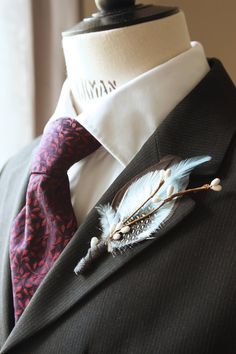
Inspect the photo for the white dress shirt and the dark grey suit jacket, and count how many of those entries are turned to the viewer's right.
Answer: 0

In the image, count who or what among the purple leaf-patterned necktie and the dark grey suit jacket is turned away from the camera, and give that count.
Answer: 0

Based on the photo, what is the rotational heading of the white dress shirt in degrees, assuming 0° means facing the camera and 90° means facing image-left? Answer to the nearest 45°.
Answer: approximately 45°

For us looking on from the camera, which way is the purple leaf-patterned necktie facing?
facing the viewer and to the left of the viewer

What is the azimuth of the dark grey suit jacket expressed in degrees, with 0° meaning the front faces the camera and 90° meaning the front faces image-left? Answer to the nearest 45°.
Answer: approximately 45°
